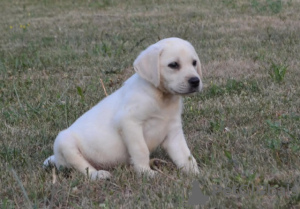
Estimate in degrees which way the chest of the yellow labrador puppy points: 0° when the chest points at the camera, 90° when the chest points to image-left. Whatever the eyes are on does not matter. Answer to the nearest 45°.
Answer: approximately 315°
